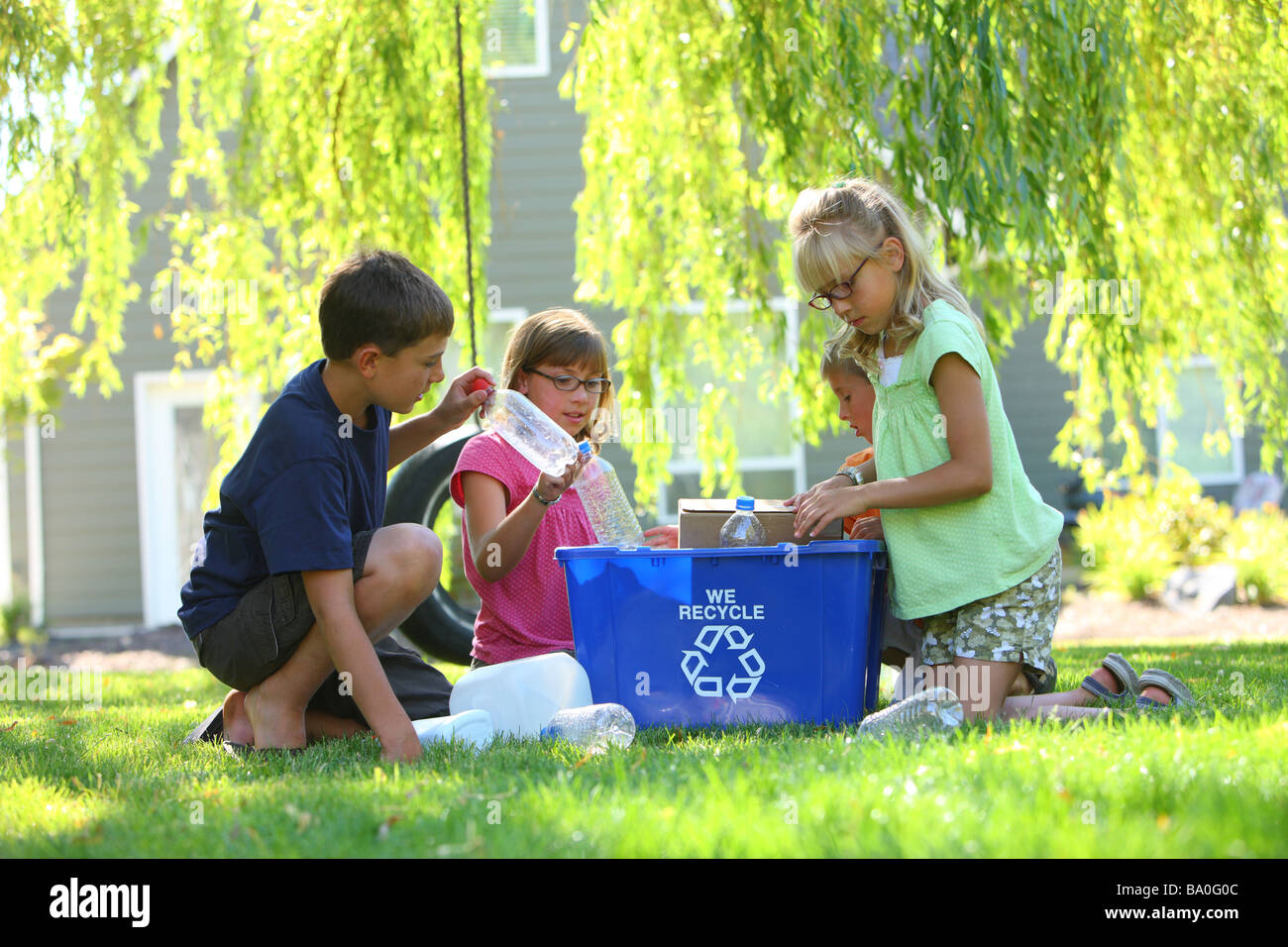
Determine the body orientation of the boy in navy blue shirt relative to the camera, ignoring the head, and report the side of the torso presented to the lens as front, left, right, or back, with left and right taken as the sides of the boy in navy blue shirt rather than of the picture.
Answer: right

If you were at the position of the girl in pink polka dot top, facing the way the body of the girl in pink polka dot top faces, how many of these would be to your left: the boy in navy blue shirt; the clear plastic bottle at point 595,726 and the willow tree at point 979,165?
1

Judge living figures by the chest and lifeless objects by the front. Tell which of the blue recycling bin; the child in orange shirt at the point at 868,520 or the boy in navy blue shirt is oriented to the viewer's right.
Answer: the boy in navy blue shirt

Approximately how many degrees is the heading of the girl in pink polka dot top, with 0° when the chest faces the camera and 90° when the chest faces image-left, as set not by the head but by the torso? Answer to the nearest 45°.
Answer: approximately 315°

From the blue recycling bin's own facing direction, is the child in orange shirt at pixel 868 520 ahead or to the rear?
to the rear

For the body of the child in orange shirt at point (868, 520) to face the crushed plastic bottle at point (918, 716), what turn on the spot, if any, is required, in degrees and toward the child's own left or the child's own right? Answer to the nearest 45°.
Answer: approximately 45° to the child's own left

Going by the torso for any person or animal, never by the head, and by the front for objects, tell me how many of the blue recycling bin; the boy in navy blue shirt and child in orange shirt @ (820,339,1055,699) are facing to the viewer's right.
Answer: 1

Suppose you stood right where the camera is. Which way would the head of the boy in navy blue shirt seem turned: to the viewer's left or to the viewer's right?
to the viewer's right
